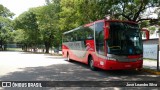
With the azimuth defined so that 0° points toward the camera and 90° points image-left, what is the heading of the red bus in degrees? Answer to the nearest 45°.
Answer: approximately 315°

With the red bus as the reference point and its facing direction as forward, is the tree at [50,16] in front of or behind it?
behind
